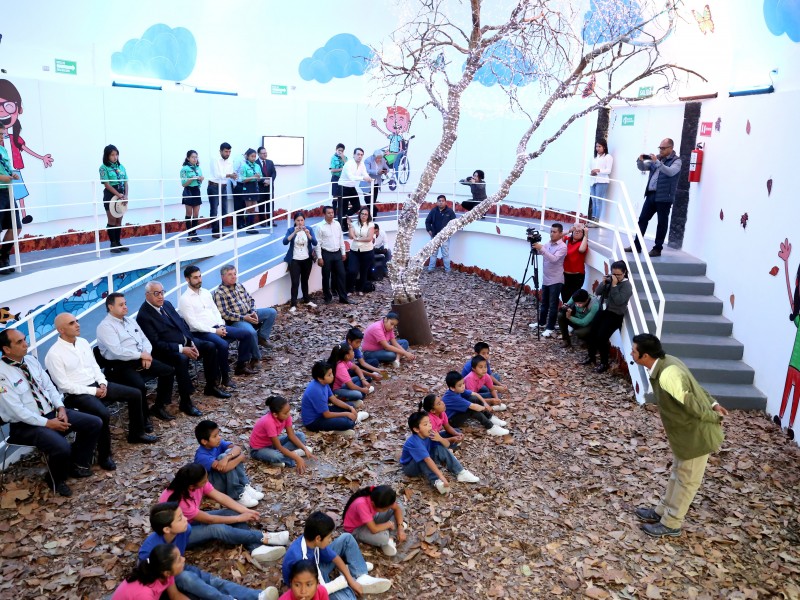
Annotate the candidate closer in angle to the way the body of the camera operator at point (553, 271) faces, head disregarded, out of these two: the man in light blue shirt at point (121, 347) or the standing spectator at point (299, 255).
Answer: the man in light blue shirt

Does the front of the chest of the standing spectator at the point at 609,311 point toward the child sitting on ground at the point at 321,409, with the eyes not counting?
yes

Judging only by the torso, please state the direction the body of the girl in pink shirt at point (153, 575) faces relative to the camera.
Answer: to the viewer's right

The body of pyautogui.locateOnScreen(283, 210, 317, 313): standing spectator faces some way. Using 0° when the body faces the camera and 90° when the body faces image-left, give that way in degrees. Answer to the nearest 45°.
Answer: approximately 0°

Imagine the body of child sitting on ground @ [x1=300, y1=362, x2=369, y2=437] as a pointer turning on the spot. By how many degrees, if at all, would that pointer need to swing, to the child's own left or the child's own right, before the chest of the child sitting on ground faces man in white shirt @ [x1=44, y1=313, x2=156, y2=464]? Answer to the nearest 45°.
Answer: approximately 180°

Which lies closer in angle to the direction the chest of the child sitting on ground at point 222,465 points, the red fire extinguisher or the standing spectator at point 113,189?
the red fire extinguisher

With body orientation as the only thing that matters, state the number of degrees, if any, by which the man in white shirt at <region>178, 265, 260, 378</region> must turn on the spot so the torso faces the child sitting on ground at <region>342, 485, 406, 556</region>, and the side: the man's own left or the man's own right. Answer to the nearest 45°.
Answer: approximately 45° to the man's own right

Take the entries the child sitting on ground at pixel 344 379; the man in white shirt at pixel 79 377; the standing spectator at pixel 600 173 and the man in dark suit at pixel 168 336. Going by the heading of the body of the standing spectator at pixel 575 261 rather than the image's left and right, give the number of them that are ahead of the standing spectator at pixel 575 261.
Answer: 3

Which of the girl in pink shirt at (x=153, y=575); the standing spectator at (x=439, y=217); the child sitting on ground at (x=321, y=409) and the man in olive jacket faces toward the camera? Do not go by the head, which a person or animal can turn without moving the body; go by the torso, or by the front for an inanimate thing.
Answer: the standing spectator

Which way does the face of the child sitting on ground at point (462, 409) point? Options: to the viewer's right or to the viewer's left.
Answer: to the viewer's right

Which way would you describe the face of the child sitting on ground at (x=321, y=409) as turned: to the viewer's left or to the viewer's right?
to the viewer's right

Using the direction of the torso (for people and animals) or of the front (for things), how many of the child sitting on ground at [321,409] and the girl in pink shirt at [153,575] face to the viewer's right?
2
